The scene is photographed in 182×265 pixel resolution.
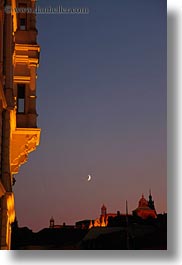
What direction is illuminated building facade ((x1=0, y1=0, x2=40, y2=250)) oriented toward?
to the viewer's right
